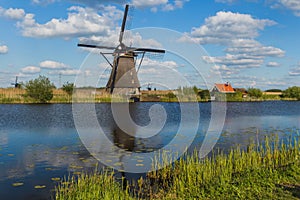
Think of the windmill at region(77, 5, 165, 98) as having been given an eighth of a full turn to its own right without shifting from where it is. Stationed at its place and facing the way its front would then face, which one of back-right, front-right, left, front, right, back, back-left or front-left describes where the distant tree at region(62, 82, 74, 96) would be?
right

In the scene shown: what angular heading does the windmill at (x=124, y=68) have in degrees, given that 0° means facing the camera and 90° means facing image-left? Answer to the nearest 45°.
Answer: approximately 0°

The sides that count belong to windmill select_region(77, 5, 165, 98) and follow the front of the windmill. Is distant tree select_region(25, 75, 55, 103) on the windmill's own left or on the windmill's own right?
on the windmill's own right
